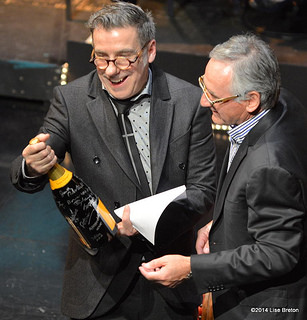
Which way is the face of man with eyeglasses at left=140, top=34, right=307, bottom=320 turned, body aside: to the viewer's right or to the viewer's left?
to the viewer's left

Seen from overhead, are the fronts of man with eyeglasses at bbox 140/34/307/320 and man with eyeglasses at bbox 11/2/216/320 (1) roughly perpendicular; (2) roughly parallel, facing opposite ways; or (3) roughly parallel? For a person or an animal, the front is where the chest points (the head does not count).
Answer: roughly perpendicular

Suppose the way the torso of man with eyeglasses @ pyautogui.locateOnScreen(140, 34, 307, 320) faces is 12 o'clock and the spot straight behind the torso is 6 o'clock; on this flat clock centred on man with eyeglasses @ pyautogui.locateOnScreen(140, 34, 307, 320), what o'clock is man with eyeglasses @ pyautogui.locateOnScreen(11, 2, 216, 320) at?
man with eyeglasses @ pyautogui.locateOnScreen(11, 2, 216, 320) is roughly at 1 o'clock from man with eyeglasses @ pyautogui.locateOnScreen(140, 34, 307, 320).

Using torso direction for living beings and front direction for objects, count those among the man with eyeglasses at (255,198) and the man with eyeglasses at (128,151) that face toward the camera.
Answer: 1

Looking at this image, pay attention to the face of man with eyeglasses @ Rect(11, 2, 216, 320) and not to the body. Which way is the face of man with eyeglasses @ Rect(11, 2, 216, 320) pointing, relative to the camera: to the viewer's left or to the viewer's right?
to the viewer's left

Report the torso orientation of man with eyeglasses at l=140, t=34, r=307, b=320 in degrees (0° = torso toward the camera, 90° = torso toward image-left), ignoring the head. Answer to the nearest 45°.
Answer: approximately 90°

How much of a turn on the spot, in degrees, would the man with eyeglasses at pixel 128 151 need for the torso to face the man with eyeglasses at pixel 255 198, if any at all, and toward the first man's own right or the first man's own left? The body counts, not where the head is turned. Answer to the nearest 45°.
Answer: approximately 45° to the first man's own left

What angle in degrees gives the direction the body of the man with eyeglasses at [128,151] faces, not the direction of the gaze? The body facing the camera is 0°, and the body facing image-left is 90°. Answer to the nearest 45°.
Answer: approximately 0°
